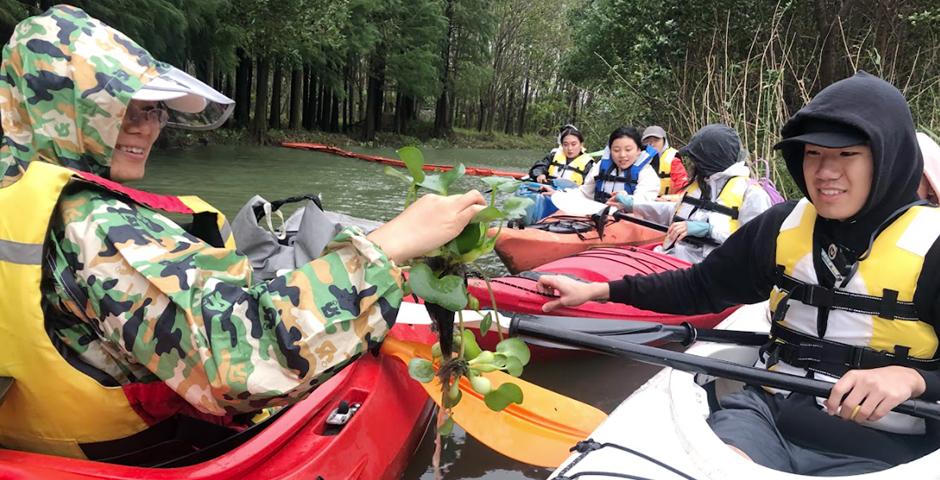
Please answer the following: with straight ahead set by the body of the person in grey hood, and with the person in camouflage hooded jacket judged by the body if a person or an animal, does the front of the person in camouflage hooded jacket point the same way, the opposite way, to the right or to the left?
the opposite way

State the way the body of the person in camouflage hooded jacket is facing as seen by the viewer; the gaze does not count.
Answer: to the viewer's right

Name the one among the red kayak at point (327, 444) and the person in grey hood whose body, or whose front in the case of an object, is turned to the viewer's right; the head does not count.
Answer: the red kayak

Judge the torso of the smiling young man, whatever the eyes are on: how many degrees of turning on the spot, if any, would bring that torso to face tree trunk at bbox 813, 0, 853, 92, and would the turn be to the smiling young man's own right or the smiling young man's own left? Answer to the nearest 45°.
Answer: approximately 135° to the smiling young man's own right

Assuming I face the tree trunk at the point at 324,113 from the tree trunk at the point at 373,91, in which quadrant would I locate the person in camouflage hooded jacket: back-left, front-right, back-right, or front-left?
back-left

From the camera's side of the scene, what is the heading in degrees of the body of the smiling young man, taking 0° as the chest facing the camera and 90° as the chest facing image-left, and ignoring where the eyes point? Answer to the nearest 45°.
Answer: approximately 45°

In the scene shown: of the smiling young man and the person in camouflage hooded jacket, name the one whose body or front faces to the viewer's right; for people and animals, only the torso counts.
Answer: the person in camouflage hooded jacket

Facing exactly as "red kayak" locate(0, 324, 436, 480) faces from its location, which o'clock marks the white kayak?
The white kayak is roughly at 1 o'clock from the red kayak.

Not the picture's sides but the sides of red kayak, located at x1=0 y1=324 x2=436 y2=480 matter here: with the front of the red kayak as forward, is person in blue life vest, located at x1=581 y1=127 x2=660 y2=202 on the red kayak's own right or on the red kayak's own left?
on the red kayak's own left

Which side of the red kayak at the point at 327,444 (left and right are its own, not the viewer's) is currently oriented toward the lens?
right
